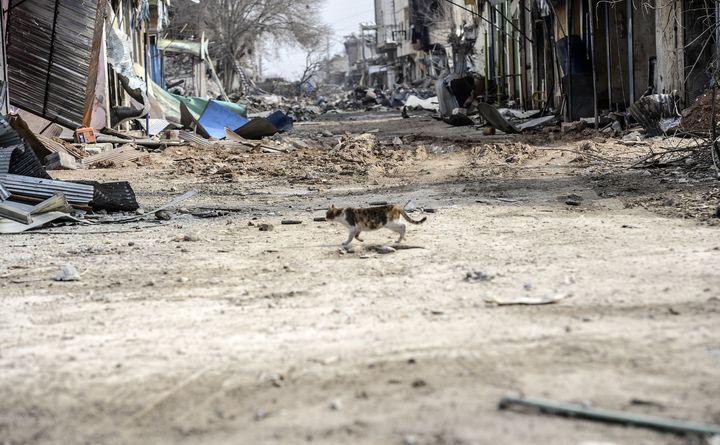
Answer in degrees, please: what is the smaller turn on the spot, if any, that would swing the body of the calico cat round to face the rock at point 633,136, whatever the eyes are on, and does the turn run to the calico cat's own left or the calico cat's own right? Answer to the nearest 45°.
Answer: approximately 135° to the calico cat's own right

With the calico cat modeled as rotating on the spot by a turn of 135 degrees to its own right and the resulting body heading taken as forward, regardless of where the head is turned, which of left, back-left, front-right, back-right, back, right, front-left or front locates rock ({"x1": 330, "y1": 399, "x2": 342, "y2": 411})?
back-right

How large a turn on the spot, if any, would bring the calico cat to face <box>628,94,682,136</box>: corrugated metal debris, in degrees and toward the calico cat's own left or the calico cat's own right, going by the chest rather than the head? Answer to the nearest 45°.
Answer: approximately 135° to the calico cat's own right

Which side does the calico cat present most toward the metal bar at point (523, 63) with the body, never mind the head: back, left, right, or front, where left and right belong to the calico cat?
right

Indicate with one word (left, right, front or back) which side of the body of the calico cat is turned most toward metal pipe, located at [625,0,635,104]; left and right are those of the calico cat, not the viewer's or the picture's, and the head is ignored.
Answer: right

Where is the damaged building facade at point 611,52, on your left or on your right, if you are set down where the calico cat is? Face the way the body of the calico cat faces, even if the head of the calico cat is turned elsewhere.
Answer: on your right

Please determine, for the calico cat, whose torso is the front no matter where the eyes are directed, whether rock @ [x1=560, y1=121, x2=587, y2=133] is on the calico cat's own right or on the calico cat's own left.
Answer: on the calico cat's own right

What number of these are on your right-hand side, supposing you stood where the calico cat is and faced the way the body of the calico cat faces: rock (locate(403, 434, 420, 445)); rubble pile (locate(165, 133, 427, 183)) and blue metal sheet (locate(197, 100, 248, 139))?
2

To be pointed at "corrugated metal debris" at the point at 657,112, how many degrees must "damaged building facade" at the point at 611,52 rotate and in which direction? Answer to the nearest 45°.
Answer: approximately 45° to its left

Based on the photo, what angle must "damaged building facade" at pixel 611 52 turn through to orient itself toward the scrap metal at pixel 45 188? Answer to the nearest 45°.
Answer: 0° — it already faces it

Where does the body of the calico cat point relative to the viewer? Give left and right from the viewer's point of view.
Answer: facing to the left of the viewer
